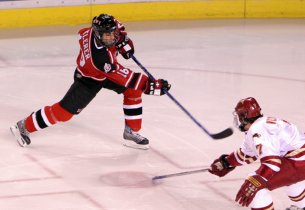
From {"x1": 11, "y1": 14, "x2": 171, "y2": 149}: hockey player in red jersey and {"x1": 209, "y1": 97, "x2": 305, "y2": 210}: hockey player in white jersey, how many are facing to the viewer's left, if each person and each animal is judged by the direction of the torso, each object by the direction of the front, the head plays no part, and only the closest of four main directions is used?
1

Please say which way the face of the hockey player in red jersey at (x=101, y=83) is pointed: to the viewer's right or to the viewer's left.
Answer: to the viewer's right

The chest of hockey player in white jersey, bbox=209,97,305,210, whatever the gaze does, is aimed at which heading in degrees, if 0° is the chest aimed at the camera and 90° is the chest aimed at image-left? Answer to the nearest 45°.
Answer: approximately 90°

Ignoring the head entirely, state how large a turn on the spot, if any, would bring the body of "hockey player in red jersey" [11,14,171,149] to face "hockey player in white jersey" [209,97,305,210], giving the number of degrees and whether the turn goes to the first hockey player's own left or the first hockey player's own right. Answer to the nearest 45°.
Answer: approximately 45° to the first hockey player's own right

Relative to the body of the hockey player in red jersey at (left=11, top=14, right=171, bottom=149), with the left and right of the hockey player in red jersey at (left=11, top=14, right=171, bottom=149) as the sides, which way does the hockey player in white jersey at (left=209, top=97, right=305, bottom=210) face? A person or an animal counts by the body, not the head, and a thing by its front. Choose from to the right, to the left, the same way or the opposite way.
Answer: the opposite way

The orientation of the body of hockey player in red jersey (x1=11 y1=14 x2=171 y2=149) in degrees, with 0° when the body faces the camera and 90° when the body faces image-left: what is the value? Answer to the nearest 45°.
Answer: approximately 270°

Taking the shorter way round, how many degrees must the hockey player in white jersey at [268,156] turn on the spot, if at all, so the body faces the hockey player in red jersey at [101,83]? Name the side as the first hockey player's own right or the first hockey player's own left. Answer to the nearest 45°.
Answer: approximately 45° to the first hockey player's own right
